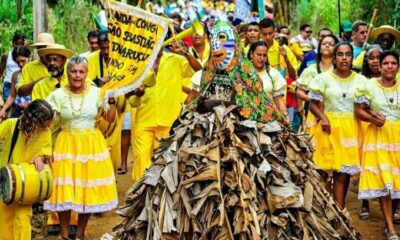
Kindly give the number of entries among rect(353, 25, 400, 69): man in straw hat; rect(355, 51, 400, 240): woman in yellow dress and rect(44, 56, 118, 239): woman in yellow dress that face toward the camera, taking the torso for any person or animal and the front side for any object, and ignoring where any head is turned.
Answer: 3

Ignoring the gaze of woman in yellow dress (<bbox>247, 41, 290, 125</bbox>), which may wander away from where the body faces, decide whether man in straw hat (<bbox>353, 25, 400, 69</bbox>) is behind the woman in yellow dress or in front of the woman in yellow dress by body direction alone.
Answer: behind

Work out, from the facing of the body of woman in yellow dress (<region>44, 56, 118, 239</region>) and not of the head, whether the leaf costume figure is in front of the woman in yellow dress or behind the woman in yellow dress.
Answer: in front

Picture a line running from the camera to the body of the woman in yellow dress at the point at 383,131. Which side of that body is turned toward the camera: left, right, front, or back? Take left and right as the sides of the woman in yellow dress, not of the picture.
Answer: front

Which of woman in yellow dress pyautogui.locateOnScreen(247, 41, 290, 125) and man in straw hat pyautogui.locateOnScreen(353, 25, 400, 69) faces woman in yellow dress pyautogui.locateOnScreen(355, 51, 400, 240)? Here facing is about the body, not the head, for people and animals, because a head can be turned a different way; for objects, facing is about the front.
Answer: the man in straw hat

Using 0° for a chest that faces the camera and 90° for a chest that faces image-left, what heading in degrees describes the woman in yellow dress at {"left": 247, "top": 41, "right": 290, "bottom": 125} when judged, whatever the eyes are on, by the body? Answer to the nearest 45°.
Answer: approximately 45°

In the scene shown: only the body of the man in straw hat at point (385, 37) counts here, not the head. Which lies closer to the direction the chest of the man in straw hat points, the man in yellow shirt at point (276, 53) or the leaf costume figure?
the leaf costume figure
